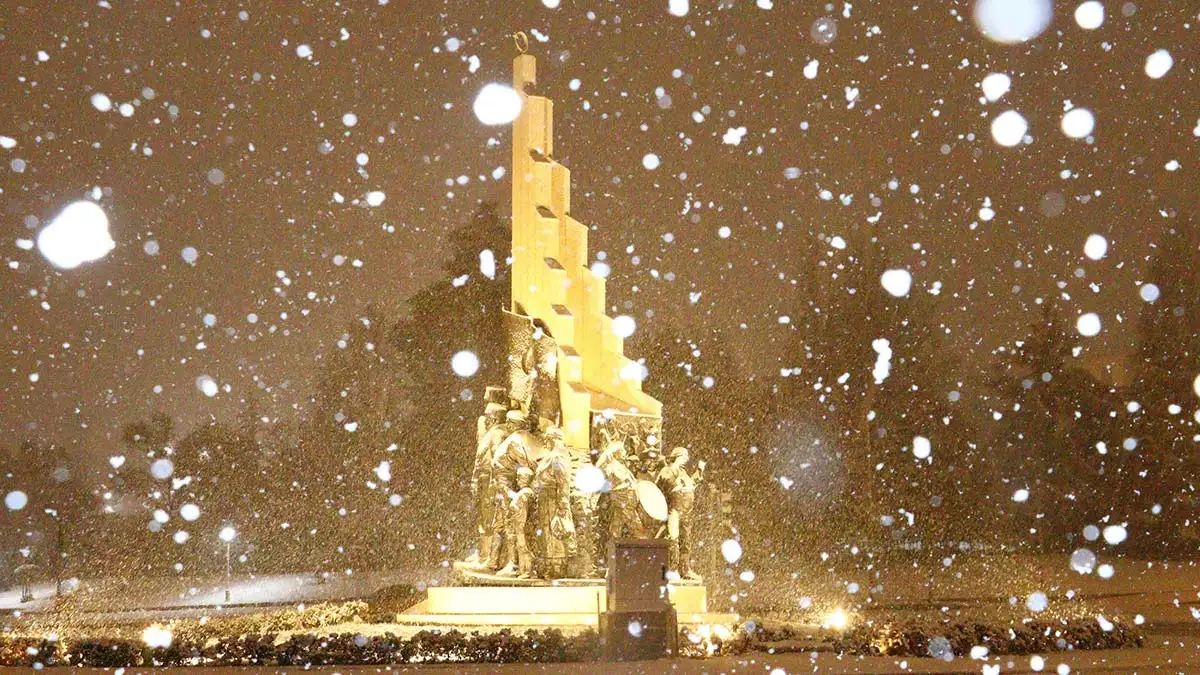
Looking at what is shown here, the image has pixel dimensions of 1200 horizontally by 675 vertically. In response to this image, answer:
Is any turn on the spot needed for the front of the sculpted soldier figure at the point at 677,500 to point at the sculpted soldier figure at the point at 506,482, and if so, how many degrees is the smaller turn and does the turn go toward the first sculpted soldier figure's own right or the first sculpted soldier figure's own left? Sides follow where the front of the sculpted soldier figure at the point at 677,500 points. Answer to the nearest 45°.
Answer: approximately 135° to the first sculpted soldier figure's own right

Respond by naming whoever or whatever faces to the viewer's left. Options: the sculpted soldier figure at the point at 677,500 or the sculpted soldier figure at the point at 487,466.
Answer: the sculpted soldier figure at the point at 487,466

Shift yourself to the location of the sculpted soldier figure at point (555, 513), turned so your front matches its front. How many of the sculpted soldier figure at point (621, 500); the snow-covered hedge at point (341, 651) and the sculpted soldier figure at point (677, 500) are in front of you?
1

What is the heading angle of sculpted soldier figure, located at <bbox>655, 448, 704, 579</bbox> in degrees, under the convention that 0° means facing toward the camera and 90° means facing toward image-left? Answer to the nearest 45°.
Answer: approximately 315°

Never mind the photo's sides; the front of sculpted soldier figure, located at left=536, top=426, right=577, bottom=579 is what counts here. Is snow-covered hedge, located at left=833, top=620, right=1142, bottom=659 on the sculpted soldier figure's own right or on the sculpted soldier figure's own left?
on the sculpted soldier figure's own left

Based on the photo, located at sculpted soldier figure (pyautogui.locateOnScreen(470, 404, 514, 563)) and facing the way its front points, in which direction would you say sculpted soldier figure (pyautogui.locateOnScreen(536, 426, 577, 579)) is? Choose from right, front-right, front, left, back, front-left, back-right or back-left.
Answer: back-left

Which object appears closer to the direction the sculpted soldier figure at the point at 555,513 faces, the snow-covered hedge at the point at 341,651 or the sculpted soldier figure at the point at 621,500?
the snow-covered hedge

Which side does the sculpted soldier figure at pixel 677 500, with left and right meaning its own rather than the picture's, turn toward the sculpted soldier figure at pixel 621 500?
right

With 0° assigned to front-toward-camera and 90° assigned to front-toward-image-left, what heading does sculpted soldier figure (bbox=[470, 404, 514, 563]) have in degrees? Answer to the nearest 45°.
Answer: approximately 90°
